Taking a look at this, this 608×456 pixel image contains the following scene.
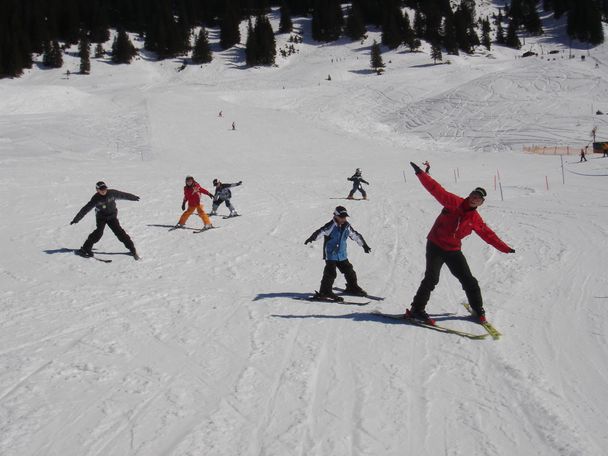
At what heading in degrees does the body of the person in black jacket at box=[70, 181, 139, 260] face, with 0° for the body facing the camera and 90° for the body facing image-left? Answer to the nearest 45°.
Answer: approximately 0°

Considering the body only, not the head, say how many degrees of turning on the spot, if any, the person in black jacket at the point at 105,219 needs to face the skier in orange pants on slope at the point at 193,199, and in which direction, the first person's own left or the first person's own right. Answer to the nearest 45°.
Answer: approximately 135° to the first person's own left

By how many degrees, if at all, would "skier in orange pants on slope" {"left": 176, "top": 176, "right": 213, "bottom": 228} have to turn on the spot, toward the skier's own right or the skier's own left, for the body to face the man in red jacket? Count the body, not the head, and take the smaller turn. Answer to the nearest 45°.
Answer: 0° — they already face them

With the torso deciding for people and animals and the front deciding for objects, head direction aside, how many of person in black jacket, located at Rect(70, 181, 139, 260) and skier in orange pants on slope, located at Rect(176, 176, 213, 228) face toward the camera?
2

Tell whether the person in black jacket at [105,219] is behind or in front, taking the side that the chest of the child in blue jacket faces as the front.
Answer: behind

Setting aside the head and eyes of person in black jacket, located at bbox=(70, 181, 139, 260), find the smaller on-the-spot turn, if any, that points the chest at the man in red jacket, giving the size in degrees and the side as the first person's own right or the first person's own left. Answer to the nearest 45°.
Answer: approximately 45° to the first person's own left

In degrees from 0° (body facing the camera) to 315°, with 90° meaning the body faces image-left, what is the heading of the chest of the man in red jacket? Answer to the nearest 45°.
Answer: approximately 315°

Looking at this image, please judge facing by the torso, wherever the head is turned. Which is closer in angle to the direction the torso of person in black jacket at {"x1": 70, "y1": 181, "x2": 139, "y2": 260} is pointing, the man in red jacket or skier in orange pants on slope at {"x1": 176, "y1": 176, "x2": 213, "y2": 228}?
the man in red jacket

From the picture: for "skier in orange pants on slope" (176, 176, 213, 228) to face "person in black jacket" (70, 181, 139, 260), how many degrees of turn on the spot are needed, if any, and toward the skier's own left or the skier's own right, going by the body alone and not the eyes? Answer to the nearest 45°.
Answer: approximately 45° to the skier's own right
